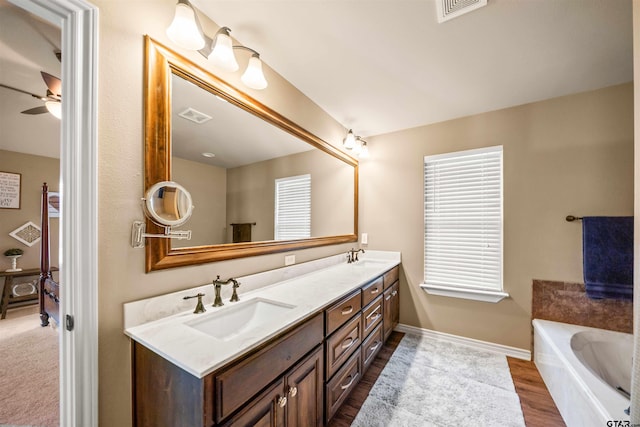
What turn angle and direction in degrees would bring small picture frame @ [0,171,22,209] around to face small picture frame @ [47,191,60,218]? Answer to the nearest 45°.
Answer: approximately 90° to its left

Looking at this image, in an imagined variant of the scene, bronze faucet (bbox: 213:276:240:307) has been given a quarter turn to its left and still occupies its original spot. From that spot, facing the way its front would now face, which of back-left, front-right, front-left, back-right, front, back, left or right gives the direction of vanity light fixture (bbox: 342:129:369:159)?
front

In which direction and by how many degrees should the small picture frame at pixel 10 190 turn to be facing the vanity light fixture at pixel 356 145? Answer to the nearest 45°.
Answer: approximately 90° to its left

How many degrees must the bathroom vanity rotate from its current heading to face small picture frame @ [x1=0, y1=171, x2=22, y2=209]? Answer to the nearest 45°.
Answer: approximately 180°

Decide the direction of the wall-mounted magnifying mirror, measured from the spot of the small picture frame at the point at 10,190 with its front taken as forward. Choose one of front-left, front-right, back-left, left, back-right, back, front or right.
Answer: front-left

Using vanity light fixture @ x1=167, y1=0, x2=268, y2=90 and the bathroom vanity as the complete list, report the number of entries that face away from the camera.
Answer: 0

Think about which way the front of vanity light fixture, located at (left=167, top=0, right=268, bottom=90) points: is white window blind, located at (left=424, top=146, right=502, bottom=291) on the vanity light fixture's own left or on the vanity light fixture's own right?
on the vanity light fixture's own left

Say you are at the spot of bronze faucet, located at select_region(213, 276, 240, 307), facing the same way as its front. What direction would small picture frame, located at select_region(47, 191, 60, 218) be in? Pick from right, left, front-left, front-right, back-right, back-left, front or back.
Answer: back

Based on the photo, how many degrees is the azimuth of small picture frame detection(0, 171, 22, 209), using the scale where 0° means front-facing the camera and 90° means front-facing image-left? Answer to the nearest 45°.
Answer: approximately 45°

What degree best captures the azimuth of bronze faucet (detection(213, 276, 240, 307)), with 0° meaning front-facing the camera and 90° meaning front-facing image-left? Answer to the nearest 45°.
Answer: approximately 315°

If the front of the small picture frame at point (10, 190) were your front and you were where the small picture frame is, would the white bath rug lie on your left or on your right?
on your left

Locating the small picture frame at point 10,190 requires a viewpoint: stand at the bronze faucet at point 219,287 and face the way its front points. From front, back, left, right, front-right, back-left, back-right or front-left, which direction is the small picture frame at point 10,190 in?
back
